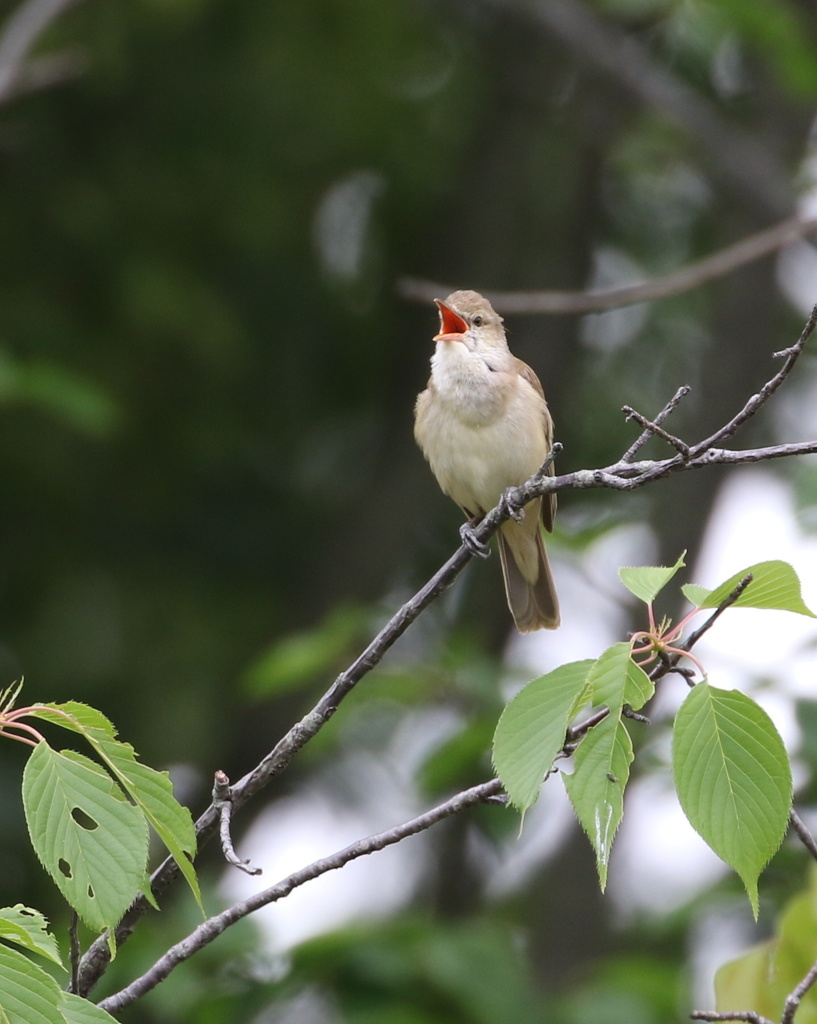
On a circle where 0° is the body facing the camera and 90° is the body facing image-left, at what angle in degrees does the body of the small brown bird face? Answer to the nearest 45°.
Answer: approximately 45°

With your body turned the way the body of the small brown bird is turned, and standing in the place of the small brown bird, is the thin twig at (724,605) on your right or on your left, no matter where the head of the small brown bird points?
on your left

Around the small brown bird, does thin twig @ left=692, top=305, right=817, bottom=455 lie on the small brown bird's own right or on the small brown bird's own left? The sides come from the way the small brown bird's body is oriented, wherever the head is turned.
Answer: on the small brown bird's own left

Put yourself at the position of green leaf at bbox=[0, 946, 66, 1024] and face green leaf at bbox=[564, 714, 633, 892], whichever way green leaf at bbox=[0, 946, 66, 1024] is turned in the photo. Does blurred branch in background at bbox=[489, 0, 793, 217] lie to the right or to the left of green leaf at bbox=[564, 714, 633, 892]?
left

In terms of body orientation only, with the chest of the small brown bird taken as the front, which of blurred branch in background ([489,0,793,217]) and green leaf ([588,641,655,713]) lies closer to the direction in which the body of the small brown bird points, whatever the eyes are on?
the green leaf

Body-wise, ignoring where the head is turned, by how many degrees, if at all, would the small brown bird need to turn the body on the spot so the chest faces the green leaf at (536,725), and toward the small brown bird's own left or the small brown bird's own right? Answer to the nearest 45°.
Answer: approximately 45° to the small brown bird's own left

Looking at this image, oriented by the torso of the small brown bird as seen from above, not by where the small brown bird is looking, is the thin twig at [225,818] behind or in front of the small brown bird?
in front

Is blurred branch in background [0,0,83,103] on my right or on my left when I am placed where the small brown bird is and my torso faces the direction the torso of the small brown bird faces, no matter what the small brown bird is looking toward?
on my right

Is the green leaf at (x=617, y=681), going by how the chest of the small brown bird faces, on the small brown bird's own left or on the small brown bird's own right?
on the small brown bird's own left
